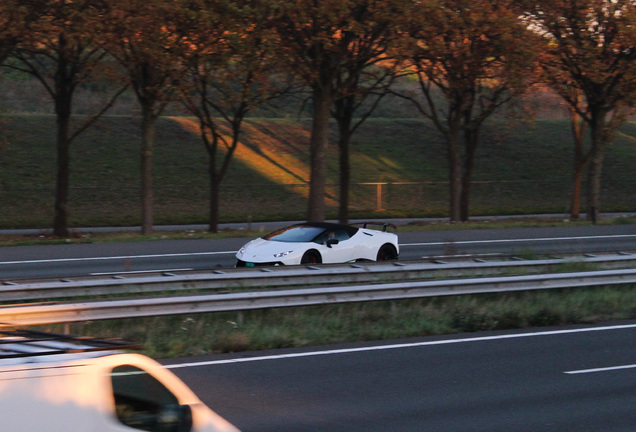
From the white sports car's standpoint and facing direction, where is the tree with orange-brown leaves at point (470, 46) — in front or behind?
behind

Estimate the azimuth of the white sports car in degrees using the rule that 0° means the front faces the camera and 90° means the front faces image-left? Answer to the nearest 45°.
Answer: approximately 45°

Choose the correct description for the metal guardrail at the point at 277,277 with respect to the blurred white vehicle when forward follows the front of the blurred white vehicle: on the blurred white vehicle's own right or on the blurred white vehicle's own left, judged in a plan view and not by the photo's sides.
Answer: on the blurred white vehicle's own left

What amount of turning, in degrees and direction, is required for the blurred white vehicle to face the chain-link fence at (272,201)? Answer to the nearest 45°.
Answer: approximately 90° to its left

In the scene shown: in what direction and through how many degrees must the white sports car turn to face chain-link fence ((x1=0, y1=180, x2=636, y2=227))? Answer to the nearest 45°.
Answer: approximately 135° to its right

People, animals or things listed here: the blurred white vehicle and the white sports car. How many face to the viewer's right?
1

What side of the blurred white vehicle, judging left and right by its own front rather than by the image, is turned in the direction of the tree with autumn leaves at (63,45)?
left

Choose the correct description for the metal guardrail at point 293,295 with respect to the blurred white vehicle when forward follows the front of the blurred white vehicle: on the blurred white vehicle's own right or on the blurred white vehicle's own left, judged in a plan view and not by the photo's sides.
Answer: on the blurred white vehicle's own left

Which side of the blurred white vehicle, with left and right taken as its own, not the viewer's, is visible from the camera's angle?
right

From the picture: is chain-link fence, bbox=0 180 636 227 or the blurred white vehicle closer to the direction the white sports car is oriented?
the blurred white vehicle
